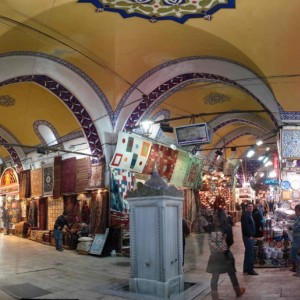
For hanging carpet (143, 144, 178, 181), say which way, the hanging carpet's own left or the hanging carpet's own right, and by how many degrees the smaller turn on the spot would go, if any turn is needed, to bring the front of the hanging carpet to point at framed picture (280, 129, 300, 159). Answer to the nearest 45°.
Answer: approximately 45° to the hanging carpet's own left

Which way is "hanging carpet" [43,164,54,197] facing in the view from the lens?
facing the viewer and to the right of the viewer

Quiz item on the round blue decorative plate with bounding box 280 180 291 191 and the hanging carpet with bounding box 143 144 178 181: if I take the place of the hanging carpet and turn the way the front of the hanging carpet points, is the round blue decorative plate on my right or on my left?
on my left

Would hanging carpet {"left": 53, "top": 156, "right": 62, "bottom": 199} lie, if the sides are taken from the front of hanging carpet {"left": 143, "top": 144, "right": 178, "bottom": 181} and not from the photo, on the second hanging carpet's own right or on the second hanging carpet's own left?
on the second hanging carpet's own right

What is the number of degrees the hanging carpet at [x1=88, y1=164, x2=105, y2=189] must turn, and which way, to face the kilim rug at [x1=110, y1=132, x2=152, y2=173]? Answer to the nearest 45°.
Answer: approximately 90° to its left

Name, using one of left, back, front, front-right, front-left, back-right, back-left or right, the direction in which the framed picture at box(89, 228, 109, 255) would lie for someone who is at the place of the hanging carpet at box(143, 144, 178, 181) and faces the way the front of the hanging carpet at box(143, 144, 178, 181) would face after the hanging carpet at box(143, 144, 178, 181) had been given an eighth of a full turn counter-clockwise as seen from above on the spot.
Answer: right

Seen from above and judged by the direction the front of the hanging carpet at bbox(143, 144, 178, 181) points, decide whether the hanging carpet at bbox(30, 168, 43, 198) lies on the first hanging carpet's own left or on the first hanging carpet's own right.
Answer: on the first hanging carpet's own right

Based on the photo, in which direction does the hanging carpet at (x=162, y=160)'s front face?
toward the camera

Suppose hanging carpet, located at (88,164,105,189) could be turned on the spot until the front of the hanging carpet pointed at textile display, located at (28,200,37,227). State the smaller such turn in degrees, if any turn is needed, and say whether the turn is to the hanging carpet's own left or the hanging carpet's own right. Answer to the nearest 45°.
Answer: approximately 135° to the hanging carpet's own right
